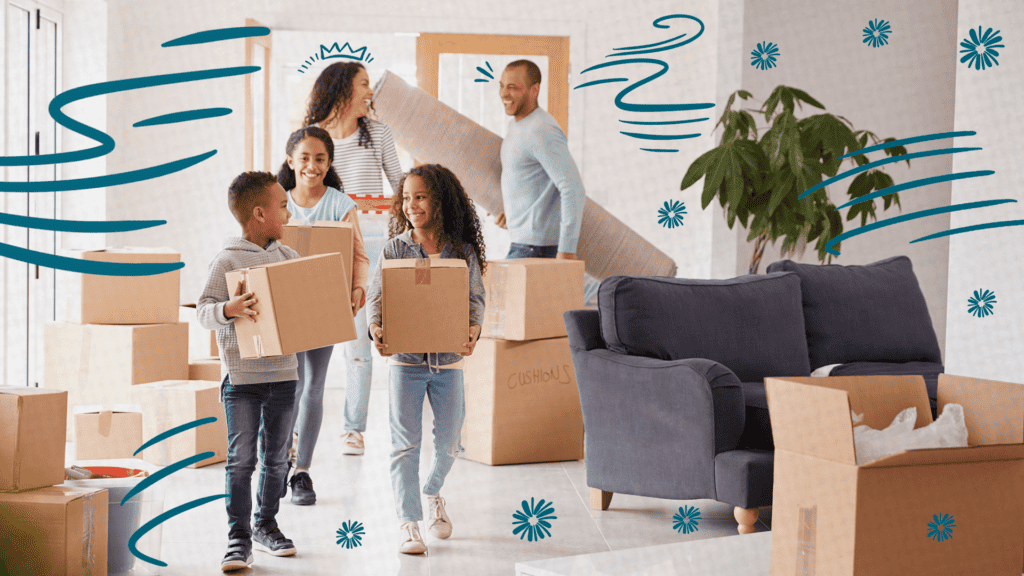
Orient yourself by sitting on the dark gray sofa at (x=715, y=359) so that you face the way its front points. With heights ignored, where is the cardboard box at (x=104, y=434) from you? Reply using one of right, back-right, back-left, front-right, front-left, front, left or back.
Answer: back-right

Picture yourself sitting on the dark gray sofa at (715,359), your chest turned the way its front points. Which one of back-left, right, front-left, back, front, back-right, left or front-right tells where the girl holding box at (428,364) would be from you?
right

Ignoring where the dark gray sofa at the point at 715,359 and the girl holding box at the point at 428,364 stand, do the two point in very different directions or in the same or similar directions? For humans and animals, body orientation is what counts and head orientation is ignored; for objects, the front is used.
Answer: same or similar directions

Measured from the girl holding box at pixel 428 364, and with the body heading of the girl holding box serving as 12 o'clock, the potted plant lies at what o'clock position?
The potted plant is roughly at 8 o'clock from the girl holding box.

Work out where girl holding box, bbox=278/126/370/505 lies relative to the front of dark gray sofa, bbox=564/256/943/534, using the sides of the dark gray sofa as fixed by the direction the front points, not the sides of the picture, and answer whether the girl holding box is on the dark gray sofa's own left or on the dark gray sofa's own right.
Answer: on the dark gray sofa's own right

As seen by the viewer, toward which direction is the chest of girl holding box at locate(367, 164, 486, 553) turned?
toward the camera

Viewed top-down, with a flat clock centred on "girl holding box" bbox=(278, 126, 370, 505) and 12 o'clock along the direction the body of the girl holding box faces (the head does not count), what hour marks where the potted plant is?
The potted plant is roughly at 9 o'clock from the girl holding box.

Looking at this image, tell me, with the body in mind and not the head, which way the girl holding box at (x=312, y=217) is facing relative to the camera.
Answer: toward the camera

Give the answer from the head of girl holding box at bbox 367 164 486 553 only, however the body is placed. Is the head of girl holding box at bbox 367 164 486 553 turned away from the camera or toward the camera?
toward the camera

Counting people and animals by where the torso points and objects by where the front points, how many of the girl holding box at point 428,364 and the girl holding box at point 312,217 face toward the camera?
2

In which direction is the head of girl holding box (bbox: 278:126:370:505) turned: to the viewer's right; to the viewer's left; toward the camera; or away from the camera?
toward the camera

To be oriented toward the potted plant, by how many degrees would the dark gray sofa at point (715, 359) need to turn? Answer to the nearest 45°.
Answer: approximately 135° to its left

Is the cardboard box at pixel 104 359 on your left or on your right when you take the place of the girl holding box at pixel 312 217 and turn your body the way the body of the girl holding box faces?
on your right
